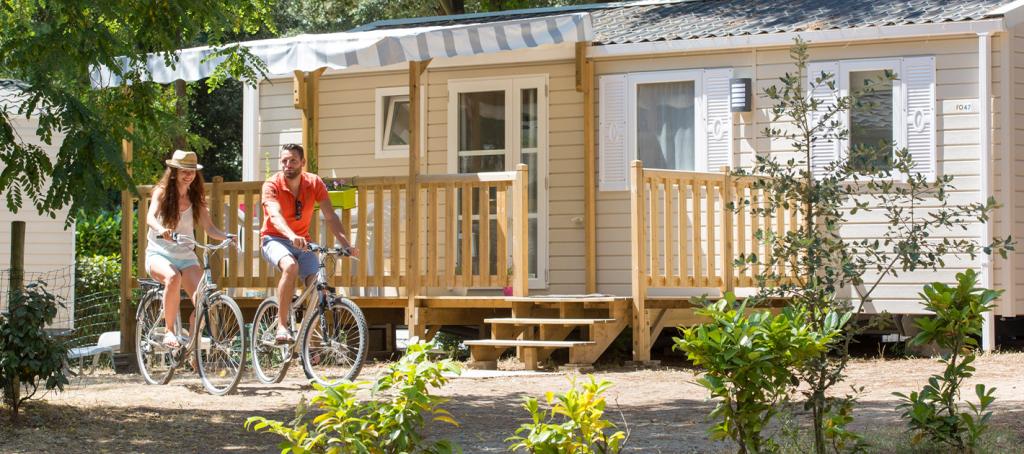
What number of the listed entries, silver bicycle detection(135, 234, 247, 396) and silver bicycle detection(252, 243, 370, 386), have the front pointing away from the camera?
0

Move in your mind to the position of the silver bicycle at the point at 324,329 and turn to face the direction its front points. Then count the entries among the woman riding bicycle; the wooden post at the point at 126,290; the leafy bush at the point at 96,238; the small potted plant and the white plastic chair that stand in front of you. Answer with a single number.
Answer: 0

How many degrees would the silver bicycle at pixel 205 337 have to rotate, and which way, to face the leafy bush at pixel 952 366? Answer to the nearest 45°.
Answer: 0° — it already faces it

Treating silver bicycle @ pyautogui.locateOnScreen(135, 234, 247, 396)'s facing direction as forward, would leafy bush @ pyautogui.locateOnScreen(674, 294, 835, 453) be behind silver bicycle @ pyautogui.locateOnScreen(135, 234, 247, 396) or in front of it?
in front

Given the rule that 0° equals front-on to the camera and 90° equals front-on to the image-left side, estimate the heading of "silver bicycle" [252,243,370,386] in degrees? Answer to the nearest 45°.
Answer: approximately 315°

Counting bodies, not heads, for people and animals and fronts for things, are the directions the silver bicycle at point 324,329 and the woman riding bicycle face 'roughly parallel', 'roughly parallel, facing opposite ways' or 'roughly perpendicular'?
roughly parallel

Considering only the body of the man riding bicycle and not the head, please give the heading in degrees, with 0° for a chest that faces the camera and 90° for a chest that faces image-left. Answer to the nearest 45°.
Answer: approximately 315°

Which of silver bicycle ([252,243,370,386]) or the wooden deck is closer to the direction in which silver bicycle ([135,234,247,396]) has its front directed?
the silver bicycle

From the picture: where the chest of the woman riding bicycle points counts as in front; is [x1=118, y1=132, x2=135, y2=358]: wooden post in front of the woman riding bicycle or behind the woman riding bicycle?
behind

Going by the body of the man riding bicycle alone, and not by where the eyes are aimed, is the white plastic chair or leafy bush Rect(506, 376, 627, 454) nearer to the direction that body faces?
the leafy bush

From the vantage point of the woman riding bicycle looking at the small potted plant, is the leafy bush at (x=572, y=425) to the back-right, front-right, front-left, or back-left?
back-right

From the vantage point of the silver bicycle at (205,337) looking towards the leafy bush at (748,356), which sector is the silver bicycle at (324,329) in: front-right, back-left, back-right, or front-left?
front-left

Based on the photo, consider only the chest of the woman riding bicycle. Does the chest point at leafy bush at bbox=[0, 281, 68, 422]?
no

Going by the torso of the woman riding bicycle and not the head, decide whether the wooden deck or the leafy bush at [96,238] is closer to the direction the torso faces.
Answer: the wooden deck

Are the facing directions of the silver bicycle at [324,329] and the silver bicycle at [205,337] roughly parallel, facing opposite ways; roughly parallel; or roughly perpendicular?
roughly parallel

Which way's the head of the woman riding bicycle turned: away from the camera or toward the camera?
toward the camera

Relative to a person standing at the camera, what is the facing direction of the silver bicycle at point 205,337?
facing the viewer and to the right of the viewer

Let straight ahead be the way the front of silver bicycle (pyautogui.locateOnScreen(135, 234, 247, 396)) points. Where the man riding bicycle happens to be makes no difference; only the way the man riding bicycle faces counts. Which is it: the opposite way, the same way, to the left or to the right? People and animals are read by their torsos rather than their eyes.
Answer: the same way

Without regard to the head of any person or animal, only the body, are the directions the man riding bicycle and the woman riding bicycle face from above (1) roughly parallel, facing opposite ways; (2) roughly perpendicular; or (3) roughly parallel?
roughly parallel
